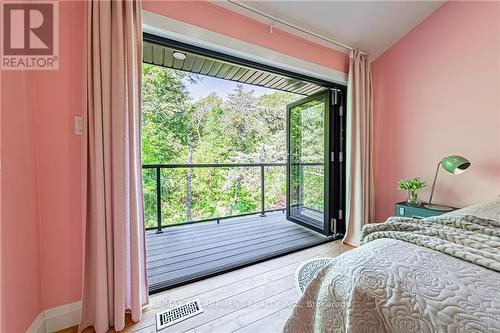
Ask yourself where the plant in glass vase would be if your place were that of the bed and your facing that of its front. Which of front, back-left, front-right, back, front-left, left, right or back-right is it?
back-right

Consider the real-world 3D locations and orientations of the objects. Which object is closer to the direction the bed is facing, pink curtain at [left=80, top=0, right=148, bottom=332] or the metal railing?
the pink curtain

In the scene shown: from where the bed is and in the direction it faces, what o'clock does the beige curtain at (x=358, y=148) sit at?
The beige curtain is roughly at 4 o'clock from the bed.

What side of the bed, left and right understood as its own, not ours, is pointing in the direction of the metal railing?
right

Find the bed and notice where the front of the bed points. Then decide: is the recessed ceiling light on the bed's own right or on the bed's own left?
on the bed's own right

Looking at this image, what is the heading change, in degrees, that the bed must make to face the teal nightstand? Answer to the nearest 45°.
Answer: approximately 135° to its right

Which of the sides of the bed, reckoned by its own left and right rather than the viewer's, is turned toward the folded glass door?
right

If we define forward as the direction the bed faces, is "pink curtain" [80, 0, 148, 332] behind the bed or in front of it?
in front

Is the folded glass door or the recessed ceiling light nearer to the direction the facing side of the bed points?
the recessed ceiling light

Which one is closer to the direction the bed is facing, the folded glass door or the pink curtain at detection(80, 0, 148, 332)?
the pink curtain

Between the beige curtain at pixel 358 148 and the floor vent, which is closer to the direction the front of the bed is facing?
the floor vent

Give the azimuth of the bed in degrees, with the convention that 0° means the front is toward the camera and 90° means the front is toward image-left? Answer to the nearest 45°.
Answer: approximately 45°

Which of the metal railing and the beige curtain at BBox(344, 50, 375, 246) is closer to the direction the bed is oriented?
the metal railing
